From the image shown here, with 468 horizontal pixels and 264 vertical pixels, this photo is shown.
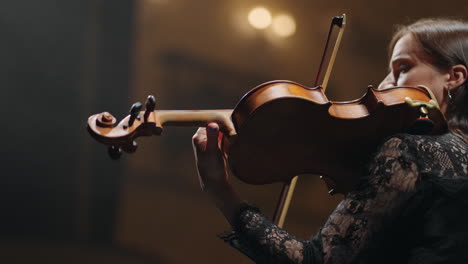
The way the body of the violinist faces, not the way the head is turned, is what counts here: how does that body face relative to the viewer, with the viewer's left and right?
facing away from the viewer and to the left of the viewer

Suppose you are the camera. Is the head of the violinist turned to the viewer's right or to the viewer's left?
to the viewer's left
